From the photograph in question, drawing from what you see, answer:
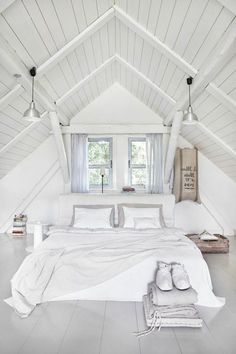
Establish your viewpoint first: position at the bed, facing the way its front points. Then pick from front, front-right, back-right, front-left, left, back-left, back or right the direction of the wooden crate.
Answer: back-left

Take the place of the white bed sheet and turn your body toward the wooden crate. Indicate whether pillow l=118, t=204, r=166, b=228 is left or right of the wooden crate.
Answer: left

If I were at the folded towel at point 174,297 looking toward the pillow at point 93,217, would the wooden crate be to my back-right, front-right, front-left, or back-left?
front-right

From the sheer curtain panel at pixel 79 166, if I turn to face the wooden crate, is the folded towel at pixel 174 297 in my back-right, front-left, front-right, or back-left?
front-right

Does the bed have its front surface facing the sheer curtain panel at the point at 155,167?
no

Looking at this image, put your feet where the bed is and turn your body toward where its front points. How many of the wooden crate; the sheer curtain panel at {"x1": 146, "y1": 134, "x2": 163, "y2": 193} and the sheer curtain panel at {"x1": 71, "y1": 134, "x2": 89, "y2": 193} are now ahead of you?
0

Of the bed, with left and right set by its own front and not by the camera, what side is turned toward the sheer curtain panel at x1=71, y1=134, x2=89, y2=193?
back

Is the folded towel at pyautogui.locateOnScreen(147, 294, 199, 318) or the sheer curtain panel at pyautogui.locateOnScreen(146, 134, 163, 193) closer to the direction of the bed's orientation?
the folded towel

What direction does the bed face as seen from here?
toward the camera
